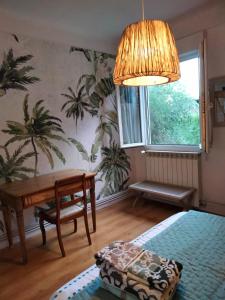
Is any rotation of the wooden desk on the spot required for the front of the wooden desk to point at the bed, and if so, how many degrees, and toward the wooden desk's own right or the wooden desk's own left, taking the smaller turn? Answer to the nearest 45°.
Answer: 0° — it already faces it

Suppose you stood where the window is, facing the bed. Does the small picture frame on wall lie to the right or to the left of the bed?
left

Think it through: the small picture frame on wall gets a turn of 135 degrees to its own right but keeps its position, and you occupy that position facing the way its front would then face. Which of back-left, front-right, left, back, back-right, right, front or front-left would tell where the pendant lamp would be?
back

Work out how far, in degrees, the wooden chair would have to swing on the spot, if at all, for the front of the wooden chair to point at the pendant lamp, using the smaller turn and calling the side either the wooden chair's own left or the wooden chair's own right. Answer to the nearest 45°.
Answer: approximately 135° to the wooden chair's own left

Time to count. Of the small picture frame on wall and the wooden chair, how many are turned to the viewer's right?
0

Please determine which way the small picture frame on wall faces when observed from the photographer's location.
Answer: facing the viewer and to the left of the viewer

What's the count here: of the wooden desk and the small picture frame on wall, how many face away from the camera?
0

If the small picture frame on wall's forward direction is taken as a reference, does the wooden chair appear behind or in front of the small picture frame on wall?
in front

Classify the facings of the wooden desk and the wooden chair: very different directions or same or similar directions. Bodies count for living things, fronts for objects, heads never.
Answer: very different directions

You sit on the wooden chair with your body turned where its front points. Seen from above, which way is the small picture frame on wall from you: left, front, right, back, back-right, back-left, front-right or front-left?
back-right

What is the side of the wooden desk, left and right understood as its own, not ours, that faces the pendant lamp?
front

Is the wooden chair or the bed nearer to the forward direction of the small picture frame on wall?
the wooden chair

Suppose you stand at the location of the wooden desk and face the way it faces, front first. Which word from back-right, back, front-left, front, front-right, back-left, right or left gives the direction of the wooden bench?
front-left

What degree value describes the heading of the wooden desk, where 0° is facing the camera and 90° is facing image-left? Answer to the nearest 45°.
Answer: approximately 315°
